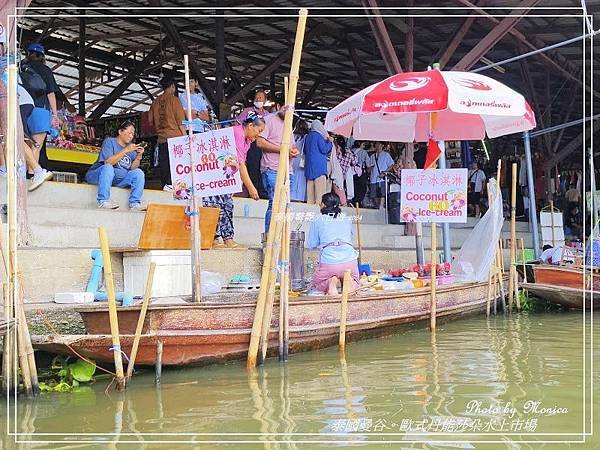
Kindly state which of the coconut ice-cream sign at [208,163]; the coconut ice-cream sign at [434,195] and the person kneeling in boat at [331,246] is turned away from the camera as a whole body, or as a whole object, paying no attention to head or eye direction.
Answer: the person kneeling in boat

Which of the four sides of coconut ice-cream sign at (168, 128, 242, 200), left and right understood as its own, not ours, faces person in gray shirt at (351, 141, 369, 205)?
back

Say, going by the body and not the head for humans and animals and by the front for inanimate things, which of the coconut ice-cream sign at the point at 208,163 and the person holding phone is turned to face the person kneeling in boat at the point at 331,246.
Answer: the person holding phone

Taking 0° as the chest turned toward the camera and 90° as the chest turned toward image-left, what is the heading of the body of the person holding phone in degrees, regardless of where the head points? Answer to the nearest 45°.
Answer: approximately 315°

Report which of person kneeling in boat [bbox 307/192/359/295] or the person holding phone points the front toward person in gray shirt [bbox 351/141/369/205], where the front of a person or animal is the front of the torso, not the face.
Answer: the person kneeling in boat

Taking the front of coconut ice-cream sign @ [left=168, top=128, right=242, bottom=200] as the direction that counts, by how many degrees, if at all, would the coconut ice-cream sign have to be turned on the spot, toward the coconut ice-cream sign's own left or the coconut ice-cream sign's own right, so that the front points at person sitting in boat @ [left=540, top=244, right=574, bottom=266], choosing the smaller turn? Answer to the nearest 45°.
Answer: approximately 135° to the coconut ice-cream sign's own left

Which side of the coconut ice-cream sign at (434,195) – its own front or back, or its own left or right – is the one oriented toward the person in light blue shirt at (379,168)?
back

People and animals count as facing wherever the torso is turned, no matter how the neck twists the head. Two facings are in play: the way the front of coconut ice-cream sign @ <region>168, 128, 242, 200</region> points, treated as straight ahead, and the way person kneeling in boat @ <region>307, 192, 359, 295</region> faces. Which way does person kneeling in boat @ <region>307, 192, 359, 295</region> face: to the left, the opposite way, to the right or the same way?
the opposite way

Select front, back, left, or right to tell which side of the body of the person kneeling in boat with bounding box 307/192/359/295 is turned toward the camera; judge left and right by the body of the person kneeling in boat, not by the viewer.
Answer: back
